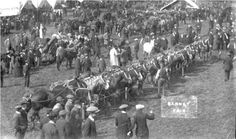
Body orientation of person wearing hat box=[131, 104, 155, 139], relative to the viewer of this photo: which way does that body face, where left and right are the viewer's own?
facing away from the viewer

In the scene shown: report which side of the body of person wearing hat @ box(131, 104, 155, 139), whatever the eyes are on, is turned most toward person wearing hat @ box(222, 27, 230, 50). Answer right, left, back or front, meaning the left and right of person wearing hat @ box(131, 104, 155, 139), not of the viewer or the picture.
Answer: front

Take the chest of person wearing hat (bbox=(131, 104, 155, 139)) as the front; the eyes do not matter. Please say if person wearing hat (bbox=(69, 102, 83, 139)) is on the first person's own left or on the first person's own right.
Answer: on the first person's own left

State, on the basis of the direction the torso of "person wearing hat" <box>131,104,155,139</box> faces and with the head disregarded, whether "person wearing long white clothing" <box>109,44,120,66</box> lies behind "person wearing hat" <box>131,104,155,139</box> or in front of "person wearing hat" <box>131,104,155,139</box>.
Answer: in front
